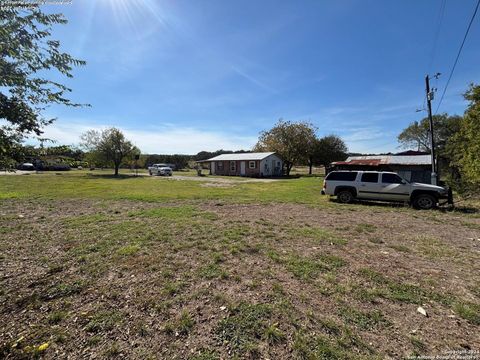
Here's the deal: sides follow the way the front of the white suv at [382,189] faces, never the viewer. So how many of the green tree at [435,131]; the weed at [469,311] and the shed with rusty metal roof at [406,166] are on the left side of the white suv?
2

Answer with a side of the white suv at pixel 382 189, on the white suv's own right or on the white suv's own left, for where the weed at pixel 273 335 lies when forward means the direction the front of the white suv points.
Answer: on the white suv's own right

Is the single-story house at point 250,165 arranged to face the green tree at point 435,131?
no

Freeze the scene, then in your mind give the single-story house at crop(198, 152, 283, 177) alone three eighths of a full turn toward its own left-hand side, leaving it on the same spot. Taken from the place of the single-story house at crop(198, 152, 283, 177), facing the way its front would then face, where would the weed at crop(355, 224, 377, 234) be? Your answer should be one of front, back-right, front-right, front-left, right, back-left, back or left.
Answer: right

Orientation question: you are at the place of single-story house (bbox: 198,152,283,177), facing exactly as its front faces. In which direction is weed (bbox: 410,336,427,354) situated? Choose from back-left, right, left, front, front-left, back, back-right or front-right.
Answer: front-left

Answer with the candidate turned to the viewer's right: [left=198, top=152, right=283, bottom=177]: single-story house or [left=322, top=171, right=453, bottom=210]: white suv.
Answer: the white suv

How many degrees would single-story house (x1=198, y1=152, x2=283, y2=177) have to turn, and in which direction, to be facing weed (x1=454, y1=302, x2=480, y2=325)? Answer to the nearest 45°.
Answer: approximately 45° to its left

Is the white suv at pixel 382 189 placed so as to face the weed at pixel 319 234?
no

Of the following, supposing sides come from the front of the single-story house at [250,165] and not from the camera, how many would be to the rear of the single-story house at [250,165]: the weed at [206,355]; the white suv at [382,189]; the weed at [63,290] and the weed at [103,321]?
0

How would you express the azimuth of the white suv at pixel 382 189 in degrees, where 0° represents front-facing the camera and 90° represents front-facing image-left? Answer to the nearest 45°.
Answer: approximately 270°

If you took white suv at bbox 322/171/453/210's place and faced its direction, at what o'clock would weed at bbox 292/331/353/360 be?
The weed is roughly at 3 o'clock from the white suv.

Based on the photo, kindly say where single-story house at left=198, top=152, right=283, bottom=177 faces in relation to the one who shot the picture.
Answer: facing the viewer and to the left of the viewer

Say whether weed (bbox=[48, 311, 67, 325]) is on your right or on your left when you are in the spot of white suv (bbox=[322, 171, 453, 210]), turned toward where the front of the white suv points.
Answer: on your right

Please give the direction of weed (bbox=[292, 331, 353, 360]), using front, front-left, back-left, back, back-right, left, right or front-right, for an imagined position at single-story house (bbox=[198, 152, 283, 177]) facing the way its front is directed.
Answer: front-left

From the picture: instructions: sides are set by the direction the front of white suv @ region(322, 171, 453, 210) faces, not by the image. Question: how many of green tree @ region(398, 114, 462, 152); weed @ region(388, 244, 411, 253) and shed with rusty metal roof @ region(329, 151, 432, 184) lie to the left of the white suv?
2

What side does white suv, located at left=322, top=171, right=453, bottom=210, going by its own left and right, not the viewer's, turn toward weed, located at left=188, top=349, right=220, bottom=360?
right

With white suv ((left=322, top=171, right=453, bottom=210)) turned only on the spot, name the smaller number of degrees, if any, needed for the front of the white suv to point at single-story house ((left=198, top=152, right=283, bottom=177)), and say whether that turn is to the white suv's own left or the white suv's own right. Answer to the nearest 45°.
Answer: approximately 135° to the white suv's own left

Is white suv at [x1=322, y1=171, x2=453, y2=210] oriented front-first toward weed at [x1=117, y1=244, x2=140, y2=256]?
no

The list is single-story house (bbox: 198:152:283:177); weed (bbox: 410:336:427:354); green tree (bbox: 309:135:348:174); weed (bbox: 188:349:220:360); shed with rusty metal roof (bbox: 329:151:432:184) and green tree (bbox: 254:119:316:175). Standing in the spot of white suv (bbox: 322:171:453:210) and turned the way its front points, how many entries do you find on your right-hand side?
2

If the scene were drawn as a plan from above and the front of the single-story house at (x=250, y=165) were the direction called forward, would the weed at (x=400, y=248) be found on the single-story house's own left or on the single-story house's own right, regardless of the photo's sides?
on the single-story house's own left

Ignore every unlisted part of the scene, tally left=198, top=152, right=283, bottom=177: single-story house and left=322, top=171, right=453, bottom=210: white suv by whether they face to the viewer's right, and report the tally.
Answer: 1

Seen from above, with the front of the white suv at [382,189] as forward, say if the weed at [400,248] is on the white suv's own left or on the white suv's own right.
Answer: on the white suv's own right

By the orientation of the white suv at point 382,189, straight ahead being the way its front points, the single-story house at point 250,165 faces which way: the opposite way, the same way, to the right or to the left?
to the right
